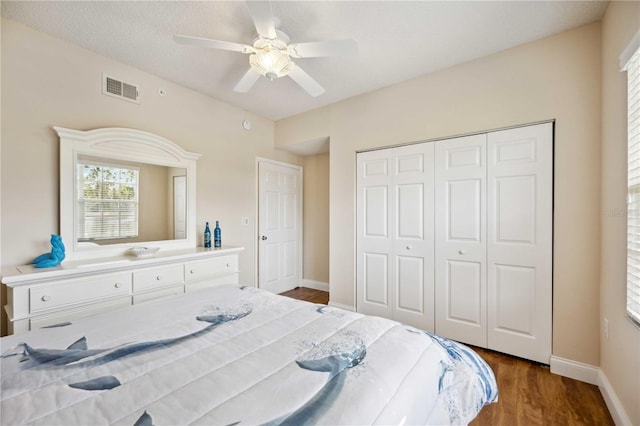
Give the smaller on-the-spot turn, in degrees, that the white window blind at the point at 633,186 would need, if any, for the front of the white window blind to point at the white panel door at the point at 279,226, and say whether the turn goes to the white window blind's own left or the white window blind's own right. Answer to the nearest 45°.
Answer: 0° — it already faces it

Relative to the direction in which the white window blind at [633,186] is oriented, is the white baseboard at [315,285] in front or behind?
in front

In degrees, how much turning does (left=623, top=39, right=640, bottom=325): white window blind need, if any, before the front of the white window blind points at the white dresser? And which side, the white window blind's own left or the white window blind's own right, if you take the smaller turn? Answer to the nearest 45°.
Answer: approximately 45° to the white window blind's own left

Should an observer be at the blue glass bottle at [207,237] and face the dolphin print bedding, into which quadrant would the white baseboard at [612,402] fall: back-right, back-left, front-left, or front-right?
front-left

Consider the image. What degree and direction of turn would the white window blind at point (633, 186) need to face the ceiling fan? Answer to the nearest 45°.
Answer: approximately 45° to its left

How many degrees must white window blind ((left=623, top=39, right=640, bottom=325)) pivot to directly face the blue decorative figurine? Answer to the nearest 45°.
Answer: approximately 45° to its left

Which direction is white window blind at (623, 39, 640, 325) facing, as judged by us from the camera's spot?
facing to the left of the viewer

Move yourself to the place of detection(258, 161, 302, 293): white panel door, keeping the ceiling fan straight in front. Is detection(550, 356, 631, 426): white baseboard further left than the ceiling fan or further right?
left
